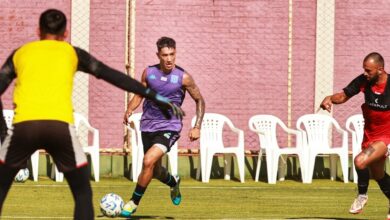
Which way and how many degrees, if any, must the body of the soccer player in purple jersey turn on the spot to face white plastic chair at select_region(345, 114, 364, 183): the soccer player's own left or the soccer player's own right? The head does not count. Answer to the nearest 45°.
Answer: approximately 135° to the soccer player's own left
